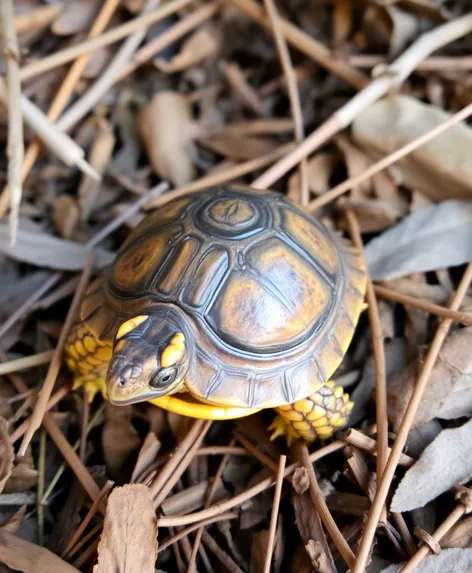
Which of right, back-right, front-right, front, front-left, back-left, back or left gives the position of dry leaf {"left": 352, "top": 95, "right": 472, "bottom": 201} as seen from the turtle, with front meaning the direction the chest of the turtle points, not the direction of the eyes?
back

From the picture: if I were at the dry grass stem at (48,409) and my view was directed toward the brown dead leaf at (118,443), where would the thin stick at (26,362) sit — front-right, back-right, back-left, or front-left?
back-left

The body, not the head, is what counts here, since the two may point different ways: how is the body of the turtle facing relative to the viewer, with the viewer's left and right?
facing the viewer and to the left of the viewer

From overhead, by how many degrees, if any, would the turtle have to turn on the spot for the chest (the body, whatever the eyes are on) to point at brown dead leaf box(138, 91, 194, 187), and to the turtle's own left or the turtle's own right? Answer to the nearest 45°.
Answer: approximately 135° to the turtle's own right

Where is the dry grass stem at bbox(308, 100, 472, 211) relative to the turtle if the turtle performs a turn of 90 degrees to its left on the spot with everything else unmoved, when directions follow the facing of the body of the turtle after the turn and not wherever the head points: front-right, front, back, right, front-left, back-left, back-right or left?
left

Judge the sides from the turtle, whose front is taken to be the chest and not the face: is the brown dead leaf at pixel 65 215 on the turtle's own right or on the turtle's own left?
on the turtle's own right
